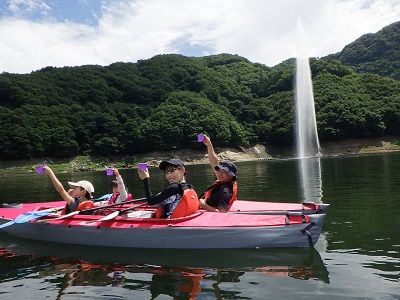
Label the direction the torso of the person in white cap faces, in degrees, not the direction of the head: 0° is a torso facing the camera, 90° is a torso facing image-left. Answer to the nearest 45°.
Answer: approximately 90°

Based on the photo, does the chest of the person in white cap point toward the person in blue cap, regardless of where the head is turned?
no

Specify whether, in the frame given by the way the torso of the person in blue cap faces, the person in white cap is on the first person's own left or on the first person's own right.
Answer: on the first person's own right

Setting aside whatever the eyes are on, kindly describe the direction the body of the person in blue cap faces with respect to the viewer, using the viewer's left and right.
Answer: facing the viewer and to the left of the viewer

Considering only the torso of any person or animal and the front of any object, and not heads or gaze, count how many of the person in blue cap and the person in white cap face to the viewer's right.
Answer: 0

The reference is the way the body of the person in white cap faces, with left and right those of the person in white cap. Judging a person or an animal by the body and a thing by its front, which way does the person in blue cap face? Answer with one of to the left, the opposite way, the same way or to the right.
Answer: the same way
